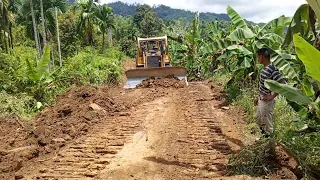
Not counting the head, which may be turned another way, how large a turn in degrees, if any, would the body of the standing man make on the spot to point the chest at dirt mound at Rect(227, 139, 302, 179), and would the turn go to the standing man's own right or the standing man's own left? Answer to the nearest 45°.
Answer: approximately 90° to the standing man's own left

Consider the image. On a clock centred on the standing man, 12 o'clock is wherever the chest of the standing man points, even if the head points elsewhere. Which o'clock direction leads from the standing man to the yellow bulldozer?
The yellow bulldozer is roughly at 2 o'clock from the standing man.

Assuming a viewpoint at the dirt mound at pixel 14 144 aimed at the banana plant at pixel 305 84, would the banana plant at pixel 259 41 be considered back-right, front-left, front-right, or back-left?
front-left

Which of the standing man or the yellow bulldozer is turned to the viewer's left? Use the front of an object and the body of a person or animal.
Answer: the standing man

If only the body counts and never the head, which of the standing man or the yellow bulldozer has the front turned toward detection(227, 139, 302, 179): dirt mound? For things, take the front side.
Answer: the yellow bulldozer

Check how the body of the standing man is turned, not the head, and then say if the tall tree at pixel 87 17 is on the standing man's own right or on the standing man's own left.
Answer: on the standing man's own right

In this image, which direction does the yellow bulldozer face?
toward the camera

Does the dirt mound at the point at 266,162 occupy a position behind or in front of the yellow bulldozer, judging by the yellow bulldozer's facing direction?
in front

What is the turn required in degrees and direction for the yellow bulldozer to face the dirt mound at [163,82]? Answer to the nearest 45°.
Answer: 0° — it already faces it

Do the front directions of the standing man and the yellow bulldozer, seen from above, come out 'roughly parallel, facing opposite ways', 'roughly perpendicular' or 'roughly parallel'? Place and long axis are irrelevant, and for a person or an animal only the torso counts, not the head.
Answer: roughly perpendicular

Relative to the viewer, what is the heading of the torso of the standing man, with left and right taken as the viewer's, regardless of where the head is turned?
facing to the left of the viewer

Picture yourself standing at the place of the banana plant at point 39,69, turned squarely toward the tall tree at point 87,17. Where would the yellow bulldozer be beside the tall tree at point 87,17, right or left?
right

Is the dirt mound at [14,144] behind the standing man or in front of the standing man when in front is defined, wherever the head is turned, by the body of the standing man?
in front
